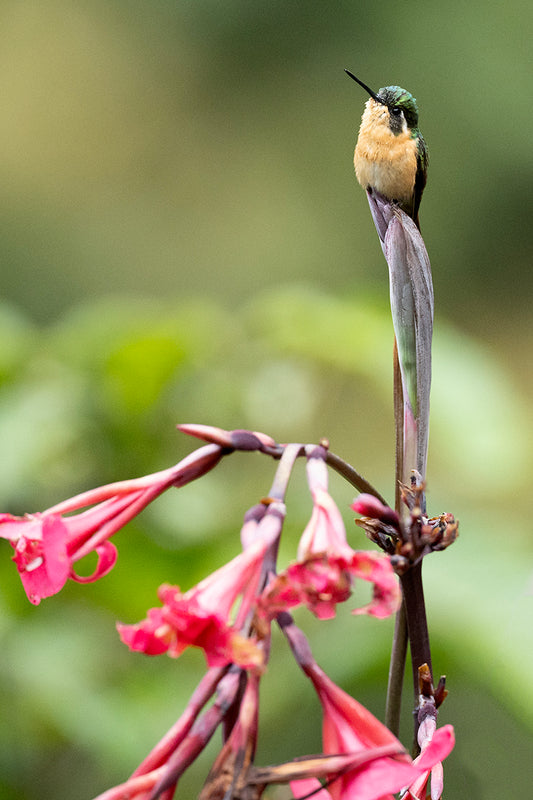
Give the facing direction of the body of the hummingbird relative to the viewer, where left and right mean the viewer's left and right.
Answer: facing the viewer and to the left of the viewer
